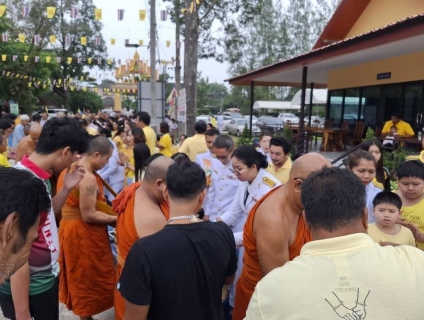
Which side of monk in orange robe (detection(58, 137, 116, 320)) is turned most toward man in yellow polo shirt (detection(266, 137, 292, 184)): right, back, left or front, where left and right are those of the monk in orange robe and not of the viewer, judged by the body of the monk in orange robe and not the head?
front

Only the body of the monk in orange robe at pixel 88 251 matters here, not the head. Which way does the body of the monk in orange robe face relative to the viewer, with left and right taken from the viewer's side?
facing to the right of the viewer

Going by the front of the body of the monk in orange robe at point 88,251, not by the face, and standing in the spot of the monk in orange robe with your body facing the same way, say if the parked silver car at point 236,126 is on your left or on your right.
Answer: on your left

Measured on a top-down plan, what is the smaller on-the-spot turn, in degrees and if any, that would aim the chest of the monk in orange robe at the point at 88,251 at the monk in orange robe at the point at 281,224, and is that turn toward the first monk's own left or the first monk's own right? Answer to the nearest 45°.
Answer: approximately 45° to the first monk's own right

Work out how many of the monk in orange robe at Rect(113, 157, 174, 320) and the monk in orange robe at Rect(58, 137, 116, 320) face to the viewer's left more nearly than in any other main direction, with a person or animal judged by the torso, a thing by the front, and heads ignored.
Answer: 0

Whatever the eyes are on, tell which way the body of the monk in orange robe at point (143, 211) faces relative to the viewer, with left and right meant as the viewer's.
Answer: facing away from the viewer and to the right of the viewer

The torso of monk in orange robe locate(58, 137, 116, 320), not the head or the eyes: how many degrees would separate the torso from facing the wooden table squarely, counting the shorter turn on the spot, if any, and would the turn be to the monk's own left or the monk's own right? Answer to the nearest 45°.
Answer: approximately 45° to the monk's own left

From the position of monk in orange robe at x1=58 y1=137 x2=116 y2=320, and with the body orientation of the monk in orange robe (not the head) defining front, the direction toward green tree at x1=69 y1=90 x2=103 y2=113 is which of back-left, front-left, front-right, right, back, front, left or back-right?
left

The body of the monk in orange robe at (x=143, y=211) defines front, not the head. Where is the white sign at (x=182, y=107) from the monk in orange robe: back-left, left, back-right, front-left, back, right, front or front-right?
front-left

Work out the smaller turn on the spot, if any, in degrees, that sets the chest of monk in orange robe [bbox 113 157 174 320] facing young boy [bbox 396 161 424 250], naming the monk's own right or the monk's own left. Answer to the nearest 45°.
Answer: approximately 45° to the monk's own right

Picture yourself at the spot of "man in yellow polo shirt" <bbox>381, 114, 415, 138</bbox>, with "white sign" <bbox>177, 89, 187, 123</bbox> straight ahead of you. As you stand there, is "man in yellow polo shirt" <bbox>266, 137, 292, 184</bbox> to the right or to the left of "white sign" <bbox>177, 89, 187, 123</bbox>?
left
